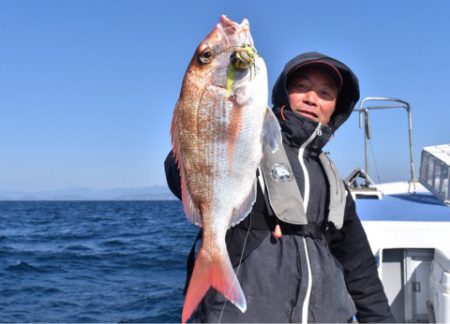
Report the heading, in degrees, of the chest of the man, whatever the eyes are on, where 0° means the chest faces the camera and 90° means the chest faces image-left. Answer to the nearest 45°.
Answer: approximately 0°
